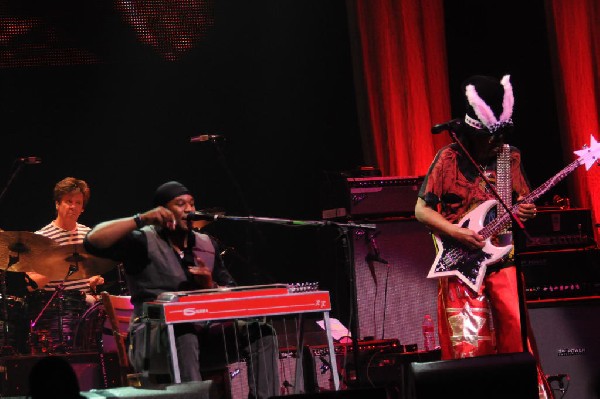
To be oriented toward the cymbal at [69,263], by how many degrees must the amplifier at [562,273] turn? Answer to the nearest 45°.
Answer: approximately 90° to its right

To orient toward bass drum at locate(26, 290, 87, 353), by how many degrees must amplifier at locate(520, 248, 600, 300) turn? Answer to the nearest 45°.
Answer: approximately 90° to its right

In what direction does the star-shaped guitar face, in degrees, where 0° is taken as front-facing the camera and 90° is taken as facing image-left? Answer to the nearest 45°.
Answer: approximately 0°

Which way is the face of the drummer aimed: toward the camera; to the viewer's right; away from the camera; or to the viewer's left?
toward the camera

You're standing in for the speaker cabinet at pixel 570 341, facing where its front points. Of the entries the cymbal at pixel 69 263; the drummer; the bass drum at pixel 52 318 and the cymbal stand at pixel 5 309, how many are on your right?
4

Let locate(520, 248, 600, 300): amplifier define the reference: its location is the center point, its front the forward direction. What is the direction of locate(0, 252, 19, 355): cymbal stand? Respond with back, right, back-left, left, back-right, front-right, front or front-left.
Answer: right

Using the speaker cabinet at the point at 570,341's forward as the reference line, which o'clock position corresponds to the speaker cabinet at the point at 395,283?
the speaker cabinet at the point at 395,283 is roughly at 4 o'clock from the speaker cabinet at the point at 570,341.

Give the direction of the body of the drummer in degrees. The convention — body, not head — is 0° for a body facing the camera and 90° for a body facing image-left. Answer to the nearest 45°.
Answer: approximately 315°

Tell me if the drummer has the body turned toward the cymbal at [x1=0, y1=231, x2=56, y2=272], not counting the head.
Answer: no

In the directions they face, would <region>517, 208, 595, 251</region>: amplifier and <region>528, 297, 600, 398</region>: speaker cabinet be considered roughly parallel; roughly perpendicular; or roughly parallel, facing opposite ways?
roughly parallel

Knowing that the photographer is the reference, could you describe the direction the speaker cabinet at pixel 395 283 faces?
facing the viewer

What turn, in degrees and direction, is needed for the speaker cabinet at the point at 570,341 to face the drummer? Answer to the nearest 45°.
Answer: approximately 90° to its right

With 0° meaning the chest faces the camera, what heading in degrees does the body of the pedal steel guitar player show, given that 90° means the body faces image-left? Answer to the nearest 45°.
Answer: approximately 315°

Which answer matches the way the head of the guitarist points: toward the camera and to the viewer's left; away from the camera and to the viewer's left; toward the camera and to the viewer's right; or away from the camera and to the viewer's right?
toward the camera and to the viewer's left

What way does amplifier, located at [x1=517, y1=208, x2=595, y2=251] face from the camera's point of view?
toward the camera

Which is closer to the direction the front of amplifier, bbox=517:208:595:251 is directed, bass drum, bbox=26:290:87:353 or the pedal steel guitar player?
the pedal steel guitar player

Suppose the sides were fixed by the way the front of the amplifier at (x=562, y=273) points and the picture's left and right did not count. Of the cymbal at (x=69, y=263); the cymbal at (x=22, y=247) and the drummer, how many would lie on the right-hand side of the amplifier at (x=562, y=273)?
3

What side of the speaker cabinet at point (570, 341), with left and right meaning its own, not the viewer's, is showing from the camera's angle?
front

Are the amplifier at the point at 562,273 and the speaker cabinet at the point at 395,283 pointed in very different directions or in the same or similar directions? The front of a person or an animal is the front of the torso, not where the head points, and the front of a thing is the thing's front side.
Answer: same or similar directions
